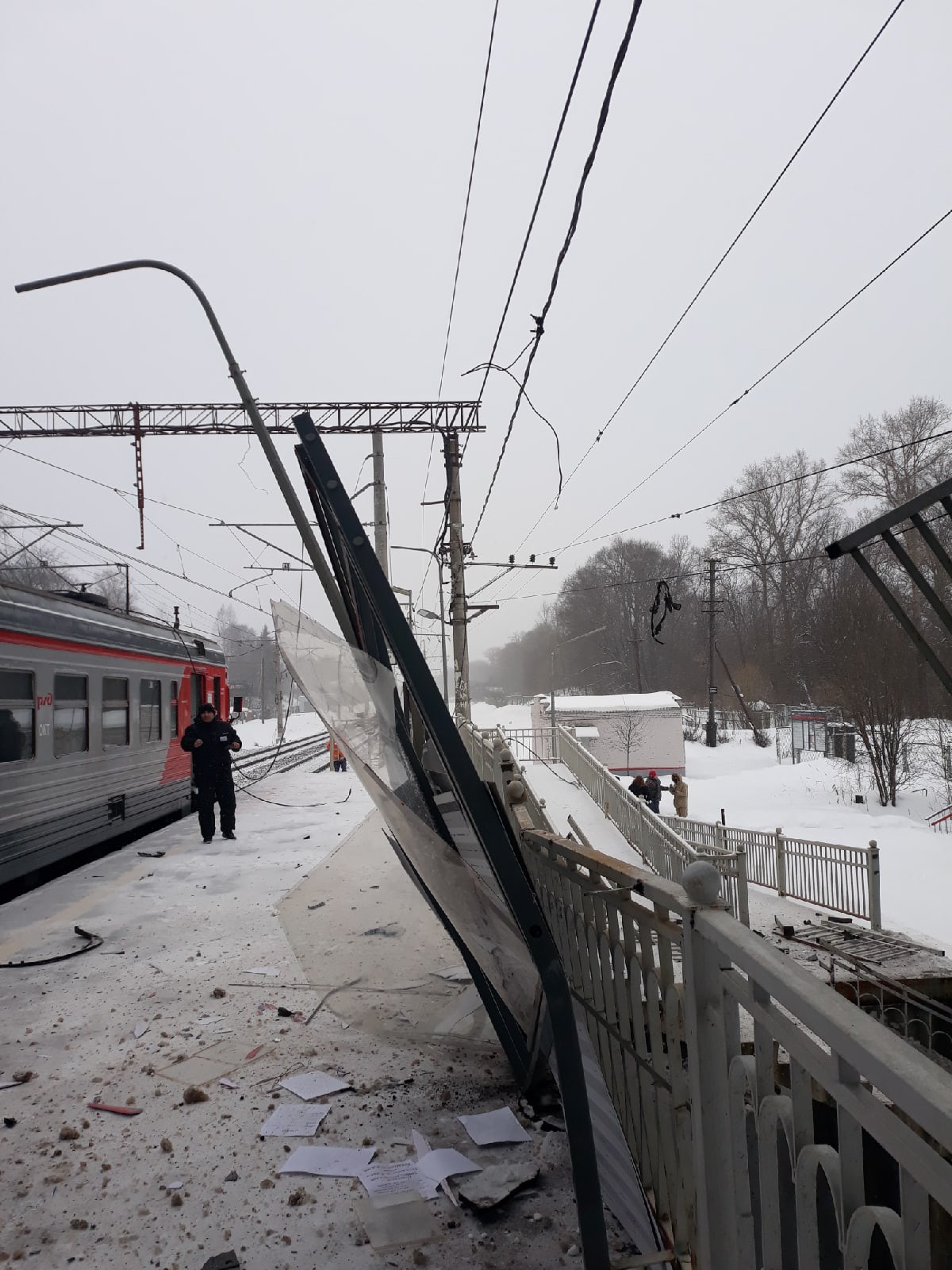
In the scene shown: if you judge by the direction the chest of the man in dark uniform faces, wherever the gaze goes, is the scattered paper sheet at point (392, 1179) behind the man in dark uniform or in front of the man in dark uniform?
in front

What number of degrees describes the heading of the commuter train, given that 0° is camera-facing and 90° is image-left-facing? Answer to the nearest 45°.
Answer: approximately 225°

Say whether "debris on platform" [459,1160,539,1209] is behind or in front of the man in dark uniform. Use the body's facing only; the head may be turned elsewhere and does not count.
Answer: in front

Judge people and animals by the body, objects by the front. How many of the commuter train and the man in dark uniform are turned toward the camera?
1

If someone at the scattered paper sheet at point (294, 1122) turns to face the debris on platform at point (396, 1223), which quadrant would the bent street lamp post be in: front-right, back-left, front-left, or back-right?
back-left

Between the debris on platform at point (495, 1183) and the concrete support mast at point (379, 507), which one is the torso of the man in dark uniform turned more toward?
the debris on platform

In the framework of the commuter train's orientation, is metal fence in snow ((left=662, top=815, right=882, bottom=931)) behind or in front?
in front

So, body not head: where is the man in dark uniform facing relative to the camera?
toward the camera

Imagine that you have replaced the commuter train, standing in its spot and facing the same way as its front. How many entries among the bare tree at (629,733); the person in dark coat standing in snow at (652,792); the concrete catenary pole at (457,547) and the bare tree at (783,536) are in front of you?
4

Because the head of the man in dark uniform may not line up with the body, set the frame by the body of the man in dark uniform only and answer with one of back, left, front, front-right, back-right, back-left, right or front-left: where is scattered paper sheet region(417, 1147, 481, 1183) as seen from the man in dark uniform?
front

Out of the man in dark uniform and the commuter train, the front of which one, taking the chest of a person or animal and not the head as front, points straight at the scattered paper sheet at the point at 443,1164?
the man in dark uniform

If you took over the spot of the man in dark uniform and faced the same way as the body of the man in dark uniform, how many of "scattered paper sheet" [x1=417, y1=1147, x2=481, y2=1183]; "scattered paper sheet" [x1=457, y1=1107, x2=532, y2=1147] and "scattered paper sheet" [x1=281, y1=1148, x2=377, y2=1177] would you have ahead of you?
3

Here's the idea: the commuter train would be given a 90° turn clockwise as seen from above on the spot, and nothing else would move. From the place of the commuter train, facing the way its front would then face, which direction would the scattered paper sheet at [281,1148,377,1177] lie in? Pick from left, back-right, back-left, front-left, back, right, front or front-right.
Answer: front-right

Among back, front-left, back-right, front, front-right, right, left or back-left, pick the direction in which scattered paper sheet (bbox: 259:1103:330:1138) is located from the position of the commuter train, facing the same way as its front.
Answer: back-right
